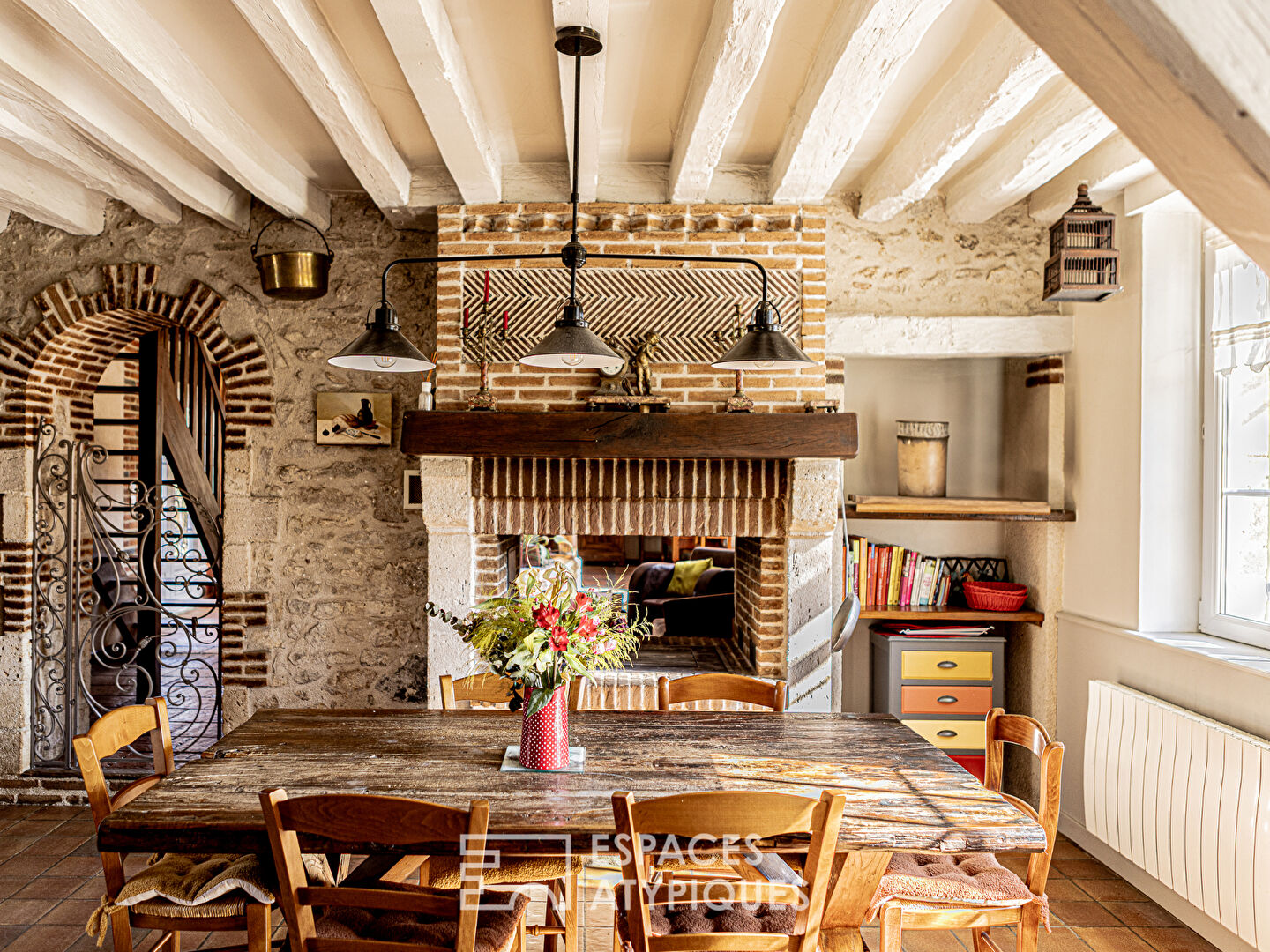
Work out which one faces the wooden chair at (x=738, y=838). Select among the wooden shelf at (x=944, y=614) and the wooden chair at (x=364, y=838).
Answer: the wooden shelf

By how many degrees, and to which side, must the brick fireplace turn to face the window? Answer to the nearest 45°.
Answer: approximately 90° to its left

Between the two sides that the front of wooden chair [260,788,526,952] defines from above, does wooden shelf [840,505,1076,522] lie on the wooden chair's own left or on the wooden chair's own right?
on the wooden chair's own right

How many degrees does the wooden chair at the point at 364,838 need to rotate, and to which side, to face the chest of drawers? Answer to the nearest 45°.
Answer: approximately 45° to its right

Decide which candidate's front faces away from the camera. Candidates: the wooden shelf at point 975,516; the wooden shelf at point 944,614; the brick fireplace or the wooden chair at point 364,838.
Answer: the wooden chair

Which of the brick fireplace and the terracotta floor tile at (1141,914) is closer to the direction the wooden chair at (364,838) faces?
the brick fireplace

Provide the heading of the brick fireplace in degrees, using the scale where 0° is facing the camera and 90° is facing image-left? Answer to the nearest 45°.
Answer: approximately 0°

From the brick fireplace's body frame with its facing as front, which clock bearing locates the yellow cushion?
The yellow cushion is roughly at 6 o'clock from the brick fireplace.

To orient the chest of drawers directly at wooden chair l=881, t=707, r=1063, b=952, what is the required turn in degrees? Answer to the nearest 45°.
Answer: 0° — it already faces it

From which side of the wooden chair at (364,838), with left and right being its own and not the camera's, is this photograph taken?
back
